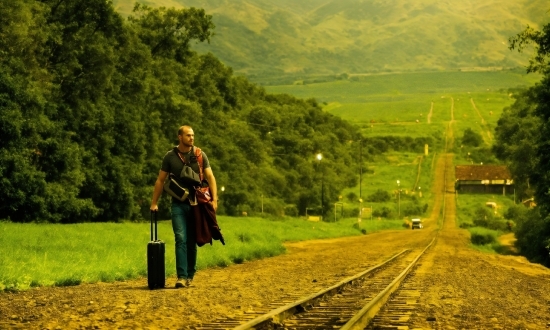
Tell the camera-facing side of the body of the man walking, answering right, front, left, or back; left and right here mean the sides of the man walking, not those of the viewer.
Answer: front
